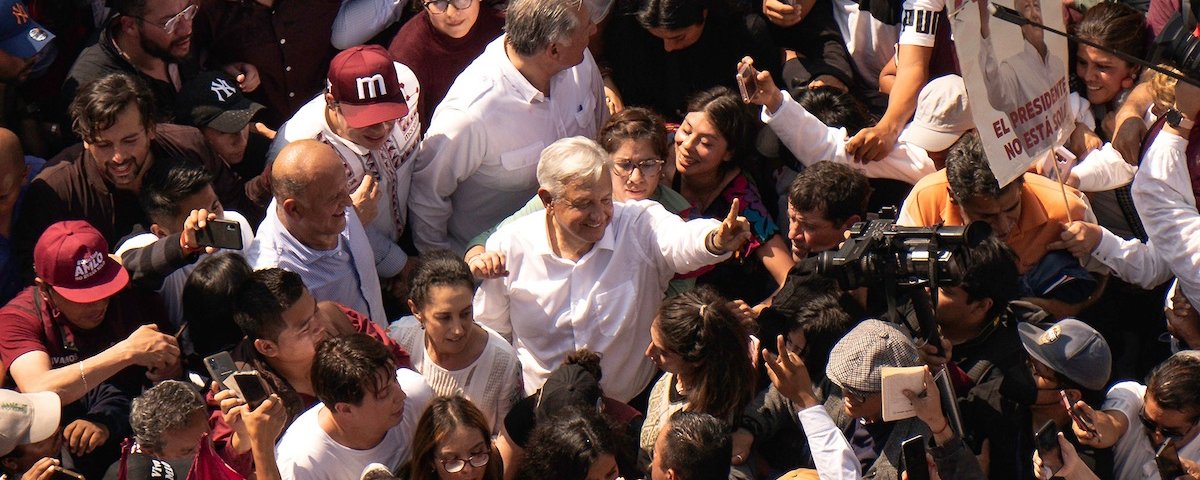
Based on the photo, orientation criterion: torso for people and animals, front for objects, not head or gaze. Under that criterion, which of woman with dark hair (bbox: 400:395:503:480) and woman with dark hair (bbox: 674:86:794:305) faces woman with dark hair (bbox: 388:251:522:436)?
woman with dark hair (bbox: 674:86:794:305)

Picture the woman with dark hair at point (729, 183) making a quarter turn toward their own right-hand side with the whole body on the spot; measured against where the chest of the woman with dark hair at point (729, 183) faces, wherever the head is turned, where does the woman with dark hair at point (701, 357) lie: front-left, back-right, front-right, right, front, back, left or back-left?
back-left

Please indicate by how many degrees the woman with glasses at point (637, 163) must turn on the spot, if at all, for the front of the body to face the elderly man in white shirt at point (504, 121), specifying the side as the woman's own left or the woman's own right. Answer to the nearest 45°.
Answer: approximately 135° to the woman's own right

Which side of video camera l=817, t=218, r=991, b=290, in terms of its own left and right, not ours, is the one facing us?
left

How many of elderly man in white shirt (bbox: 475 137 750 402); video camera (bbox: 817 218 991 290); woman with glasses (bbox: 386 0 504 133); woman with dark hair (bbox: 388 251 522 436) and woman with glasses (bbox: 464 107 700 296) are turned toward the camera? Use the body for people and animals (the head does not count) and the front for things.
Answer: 4

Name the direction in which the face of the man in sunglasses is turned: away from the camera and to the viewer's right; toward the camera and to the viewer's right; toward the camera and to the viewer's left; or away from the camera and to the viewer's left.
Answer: toward the camera and to the viewer's left

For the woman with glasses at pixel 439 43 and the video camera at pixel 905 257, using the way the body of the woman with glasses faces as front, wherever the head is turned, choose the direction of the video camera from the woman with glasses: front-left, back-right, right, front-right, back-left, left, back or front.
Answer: front-left

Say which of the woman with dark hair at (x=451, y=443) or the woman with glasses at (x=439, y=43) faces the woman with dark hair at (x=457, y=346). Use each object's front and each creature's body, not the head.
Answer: the woman with glasses

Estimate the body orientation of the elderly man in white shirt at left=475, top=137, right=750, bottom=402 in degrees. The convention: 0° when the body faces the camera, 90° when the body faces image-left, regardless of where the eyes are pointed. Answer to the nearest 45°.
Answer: approximately 0°

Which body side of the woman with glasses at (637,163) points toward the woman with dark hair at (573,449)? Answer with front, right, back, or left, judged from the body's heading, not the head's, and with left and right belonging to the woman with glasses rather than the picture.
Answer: front
